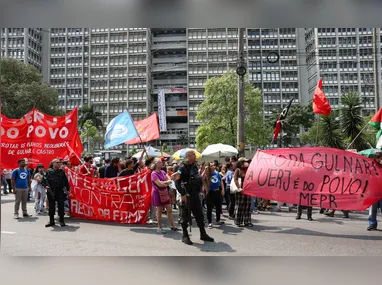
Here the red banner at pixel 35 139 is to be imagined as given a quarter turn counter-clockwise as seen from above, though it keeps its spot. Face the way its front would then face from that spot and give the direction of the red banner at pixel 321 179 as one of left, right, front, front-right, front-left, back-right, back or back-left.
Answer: front-right

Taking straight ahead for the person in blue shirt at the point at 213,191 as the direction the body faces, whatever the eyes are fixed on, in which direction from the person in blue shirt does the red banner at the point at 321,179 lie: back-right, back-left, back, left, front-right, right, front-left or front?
front-left

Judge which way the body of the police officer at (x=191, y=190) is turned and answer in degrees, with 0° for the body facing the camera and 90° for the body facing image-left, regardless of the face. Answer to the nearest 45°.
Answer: approximately 315°

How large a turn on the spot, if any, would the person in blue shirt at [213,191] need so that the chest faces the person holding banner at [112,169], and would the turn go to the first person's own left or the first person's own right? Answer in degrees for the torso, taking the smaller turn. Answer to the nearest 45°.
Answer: approximately 135° to the first person's own right

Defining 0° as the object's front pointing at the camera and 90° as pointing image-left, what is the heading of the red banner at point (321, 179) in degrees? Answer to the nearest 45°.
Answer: approximately 0°

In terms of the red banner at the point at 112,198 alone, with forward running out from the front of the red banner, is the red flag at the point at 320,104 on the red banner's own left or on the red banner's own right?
on the red banner's own left

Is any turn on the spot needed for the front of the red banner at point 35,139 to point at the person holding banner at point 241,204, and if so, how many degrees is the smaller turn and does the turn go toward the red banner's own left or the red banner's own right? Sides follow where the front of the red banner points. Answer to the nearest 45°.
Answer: approximately 45° to the red banner's own left
